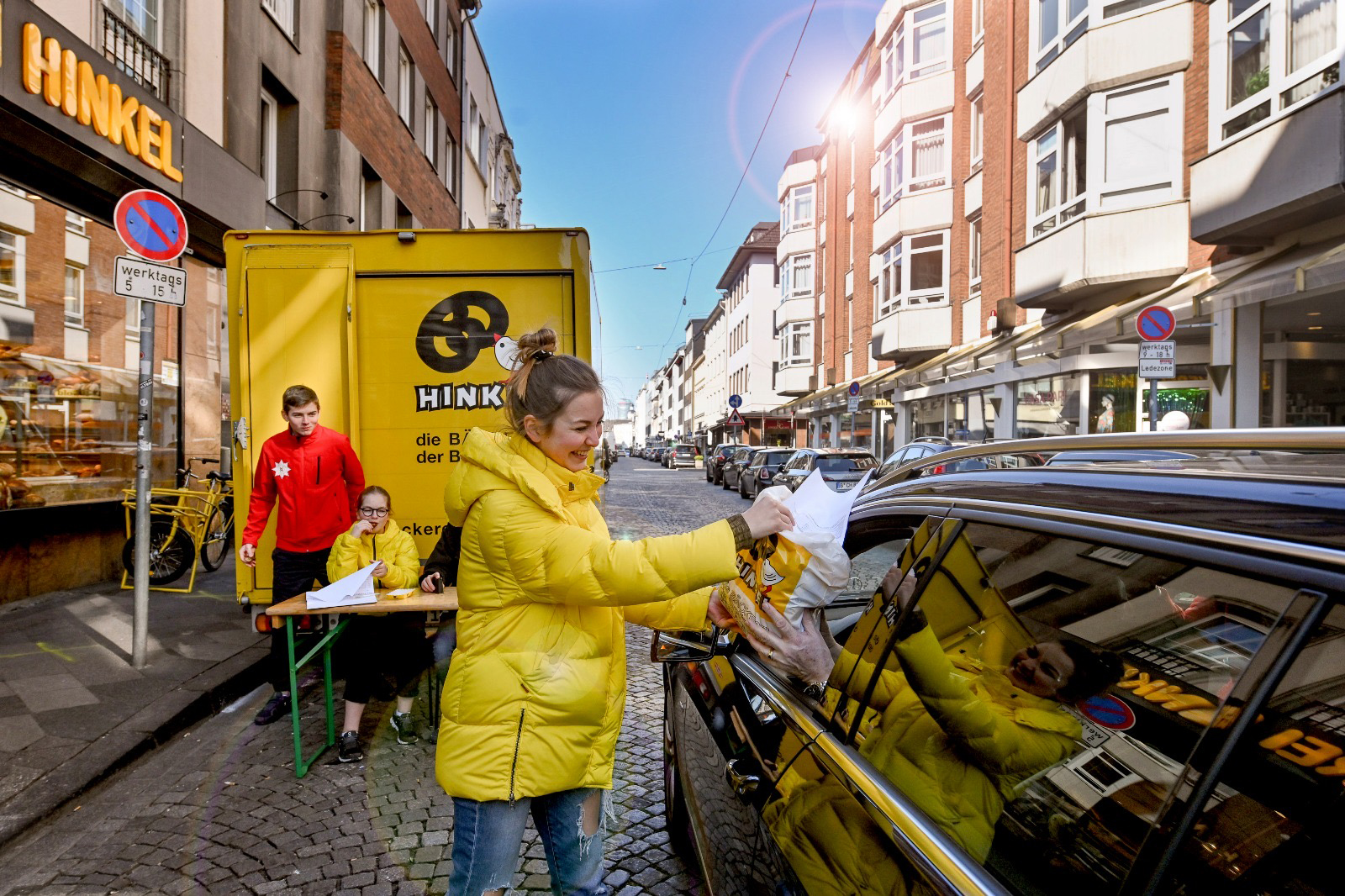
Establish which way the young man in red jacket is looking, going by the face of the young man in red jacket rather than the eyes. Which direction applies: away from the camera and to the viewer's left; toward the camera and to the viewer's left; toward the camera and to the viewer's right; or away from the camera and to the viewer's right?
toward the camera and to the viewer's right

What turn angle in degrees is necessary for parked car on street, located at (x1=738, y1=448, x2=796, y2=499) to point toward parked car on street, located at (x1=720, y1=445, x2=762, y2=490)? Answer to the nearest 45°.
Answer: approximately 45° to its right

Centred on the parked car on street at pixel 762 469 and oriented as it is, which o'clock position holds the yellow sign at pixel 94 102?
The yellow sign is roughly at 8 o'clock from the parked car on street.

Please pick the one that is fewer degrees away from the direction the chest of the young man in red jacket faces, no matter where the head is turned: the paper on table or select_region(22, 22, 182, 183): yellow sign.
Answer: the paper on table

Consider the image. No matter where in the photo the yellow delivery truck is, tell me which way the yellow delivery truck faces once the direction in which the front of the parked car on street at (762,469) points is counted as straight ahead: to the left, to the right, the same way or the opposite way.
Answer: the same way

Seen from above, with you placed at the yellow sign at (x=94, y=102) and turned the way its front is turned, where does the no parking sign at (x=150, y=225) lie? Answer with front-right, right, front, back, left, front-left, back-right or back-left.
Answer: front-right

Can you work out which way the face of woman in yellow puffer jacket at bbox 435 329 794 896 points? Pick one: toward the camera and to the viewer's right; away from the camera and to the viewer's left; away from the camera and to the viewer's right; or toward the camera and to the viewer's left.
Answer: toward the camera and to the viewer's right

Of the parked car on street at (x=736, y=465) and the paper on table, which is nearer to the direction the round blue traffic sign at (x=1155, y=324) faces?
the paper on table

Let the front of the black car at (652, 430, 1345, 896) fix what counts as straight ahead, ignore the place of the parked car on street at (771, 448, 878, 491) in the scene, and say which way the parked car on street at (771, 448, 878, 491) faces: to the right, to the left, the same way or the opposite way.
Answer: the same way

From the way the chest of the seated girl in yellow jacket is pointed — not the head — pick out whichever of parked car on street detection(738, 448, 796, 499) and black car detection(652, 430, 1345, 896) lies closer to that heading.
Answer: the black car

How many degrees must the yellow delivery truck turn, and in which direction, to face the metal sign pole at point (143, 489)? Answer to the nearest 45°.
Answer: approximately 90° to its left

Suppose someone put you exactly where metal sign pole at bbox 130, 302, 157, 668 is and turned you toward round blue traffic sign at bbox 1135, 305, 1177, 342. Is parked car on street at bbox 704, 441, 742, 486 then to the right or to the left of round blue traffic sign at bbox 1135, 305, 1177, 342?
left

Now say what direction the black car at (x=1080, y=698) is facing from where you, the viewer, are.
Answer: facing away from the viewer and to the left of the viewer

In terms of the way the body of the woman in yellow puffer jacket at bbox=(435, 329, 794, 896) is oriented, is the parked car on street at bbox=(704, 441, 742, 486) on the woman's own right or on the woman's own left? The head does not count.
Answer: on the woman's own left

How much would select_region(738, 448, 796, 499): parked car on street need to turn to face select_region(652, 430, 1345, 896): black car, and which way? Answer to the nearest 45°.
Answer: approximately 135° to its left

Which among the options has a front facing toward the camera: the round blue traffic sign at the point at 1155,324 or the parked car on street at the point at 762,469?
the round blue traffic sign

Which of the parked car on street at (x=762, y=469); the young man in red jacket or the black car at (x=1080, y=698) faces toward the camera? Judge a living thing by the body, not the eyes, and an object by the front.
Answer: the young man in red jacket

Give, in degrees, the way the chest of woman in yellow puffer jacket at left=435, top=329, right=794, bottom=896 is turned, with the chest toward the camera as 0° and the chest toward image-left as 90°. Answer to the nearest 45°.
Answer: approximately 270°

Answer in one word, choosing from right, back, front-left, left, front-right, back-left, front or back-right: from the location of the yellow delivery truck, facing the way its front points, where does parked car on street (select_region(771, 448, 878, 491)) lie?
front-right
